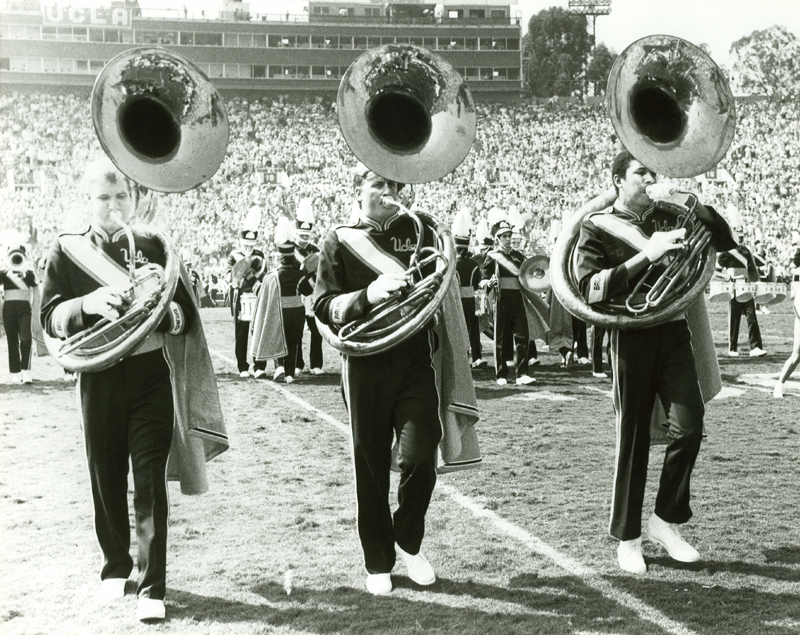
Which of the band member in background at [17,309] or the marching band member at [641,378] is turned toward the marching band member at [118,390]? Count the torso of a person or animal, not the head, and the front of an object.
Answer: the band member in background

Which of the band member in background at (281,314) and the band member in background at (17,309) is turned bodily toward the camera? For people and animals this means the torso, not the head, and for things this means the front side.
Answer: the band member in background at (17,309)

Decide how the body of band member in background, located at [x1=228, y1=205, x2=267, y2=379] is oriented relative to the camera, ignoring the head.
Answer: toward the camera

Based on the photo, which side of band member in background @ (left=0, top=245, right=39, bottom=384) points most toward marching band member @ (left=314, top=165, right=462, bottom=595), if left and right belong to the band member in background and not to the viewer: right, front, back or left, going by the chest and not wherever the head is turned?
front

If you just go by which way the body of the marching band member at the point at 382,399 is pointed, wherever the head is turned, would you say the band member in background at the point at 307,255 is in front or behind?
behind

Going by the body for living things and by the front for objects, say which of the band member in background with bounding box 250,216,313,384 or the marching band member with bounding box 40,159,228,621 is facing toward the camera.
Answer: the marching band member

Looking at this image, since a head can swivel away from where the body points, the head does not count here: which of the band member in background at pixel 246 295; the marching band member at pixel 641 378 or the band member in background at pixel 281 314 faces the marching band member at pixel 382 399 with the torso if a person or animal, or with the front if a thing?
the band member in background at pixel 246 295

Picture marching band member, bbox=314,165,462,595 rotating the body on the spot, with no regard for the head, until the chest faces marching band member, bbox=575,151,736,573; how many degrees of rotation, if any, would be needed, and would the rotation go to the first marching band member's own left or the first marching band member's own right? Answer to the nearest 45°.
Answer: approximately 45° to the first marching band member's own left

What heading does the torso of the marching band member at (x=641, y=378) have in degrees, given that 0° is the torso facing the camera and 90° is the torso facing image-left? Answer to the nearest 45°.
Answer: approximately 315°

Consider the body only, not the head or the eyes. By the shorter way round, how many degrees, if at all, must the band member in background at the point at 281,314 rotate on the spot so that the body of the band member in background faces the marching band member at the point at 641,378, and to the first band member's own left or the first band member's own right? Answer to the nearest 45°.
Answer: approximately 135° to the first band member's own right

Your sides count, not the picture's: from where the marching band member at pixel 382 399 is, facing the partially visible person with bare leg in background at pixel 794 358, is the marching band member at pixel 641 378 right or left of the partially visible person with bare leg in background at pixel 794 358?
right

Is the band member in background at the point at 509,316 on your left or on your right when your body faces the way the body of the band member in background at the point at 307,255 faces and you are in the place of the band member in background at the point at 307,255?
on your left

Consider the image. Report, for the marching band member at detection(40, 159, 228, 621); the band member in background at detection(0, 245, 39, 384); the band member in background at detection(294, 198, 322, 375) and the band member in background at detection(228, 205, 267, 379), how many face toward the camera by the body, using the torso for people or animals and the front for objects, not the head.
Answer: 4

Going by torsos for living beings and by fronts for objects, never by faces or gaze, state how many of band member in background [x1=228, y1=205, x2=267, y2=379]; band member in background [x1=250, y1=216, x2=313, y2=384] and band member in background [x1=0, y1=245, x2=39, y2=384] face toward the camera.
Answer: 2

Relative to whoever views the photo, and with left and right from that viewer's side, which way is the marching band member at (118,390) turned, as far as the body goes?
facing the viewer

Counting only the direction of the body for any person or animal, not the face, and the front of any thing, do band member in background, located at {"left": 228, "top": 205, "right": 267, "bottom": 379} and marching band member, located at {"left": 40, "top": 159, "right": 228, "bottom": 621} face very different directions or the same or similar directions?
same or similar directions

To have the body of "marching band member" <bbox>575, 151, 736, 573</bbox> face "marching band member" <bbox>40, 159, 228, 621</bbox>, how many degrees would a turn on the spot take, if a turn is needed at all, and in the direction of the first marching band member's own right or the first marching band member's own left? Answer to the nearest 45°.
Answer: approximately 90° to the first marching band member's own right
